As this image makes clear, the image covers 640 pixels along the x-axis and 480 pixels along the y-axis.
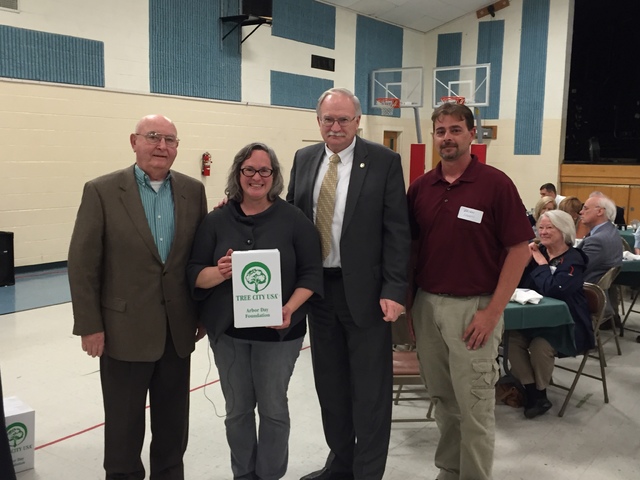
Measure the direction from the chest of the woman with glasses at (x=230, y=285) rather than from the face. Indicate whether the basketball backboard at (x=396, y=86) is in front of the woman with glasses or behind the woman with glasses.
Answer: behind

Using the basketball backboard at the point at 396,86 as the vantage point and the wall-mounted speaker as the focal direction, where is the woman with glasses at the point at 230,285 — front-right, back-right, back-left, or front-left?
front-left

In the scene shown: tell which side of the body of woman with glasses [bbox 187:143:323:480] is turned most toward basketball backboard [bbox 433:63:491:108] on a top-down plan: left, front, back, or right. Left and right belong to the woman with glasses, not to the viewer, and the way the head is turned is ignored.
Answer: back

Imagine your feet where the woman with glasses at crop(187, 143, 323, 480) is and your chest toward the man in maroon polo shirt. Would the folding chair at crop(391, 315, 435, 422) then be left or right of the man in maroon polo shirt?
left

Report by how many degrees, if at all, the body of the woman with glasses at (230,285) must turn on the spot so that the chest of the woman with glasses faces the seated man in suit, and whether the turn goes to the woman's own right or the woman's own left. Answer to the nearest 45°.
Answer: approximately 135° to the woman's own left

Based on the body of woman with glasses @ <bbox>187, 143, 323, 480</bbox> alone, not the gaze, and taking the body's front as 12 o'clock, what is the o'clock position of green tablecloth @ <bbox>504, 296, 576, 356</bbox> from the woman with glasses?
The green tablecloth is roughly at 8 o'clock from the woman with glasses.

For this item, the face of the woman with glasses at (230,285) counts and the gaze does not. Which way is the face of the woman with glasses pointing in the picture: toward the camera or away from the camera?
toward the camera

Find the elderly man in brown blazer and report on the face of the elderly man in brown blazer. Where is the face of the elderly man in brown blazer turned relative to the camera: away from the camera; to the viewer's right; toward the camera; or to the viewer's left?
toward the camera

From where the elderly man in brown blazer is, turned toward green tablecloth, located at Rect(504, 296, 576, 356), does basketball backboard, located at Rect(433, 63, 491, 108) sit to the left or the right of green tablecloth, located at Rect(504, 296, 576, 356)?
left

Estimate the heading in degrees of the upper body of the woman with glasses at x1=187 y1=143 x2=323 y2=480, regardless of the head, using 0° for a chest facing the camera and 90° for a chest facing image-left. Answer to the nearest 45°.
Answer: approximately 0°

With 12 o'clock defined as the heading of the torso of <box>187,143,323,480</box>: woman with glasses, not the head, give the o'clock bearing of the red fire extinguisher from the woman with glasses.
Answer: The red fire extinguisher is roughly at 6 o'clock from the woman with glasses.

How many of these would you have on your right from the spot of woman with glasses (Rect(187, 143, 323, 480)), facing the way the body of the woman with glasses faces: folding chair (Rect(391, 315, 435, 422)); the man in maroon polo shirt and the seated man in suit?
0

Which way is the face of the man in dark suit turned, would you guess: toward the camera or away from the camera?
toward the camera

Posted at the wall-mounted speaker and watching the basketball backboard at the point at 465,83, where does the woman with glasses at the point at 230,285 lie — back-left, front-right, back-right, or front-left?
back-right
